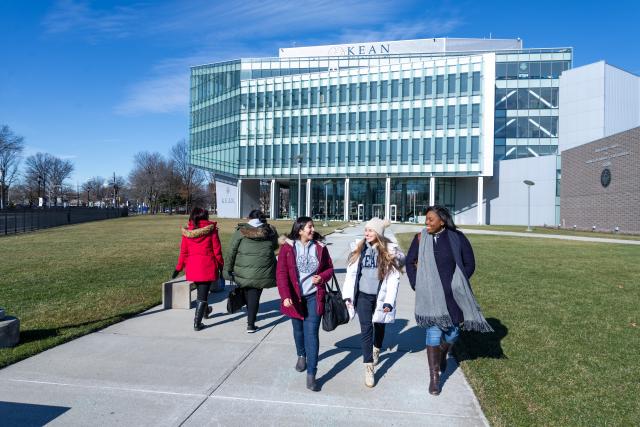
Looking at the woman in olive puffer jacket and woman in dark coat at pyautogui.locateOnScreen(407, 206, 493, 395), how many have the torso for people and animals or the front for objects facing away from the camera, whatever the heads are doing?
1

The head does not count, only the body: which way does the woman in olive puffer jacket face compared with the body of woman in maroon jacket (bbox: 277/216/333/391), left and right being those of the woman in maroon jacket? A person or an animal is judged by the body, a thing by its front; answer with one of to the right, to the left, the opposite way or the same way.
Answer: the opposite way

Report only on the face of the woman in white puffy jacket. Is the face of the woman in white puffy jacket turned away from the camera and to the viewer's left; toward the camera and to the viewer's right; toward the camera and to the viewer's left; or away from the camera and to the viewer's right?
toward the camera and to the viewer's left

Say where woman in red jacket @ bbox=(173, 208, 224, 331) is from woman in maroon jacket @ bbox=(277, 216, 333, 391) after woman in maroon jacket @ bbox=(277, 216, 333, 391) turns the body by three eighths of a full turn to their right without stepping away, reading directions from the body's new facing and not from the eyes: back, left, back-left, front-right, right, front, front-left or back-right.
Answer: front

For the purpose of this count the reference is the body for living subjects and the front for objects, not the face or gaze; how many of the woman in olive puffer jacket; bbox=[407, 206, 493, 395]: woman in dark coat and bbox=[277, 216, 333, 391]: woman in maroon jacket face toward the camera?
2

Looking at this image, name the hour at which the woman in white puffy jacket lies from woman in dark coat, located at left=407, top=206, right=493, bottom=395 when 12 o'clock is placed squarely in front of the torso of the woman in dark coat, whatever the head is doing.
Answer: The woman in white puffy jacket is roughly at 3 o'clock from the woman in dark coat.

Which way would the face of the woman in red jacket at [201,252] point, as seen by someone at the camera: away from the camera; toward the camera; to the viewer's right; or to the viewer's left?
away from the camera

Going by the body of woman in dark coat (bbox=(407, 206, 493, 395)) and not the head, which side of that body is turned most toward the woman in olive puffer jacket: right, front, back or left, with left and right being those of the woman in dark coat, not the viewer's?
right

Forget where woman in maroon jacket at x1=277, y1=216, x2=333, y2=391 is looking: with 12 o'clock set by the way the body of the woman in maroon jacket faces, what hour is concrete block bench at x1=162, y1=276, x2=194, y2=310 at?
The concrete block bench is roughly at 5 o'clock from the woman in maroon jacket.

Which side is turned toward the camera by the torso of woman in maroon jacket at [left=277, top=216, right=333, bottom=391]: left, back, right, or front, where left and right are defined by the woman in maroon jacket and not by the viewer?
front

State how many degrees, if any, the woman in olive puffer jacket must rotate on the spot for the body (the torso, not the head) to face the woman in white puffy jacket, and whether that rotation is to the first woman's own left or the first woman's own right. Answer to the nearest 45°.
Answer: approximately 135° to the first woman's own right

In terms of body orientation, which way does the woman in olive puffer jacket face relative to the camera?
away from the camera

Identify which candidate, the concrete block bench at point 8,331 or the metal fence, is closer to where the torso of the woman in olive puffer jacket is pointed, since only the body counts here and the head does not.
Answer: the metal fence

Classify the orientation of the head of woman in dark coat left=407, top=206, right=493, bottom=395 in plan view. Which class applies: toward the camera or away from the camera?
toward the camera

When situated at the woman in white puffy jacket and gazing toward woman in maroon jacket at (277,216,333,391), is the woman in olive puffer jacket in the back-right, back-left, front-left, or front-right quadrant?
front-right

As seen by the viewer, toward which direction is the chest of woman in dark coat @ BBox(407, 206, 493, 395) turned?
toward the camera

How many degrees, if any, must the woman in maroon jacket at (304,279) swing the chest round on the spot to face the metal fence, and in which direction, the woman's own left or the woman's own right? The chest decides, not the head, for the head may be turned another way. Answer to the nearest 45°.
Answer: approximately 135° to the woman's own right

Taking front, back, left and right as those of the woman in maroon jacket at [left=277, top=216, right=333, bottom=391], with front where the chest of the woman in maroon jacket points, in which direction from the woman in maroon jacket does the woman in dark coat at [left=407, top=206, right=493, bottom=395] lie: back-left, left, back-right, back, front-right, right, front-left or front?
left
